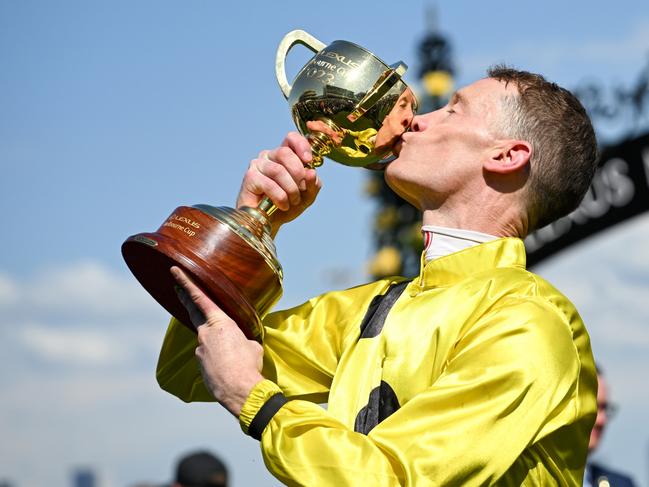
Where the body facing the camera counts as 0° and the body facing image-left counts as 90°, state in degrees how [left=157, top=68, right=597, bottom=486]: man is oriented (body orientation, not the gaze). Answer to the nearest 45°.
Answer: approximately 45°

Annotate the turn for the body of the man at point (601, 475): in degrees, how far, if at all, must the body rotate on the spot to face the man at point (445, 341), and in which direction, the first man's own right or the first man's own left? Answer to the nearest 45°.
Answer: approximately 45° to the first man's own right

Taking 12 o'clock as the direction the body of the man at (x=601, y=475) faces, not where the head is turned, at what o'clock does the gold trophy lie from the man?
The gold trophy is roughly at 2 o'clock from the man.

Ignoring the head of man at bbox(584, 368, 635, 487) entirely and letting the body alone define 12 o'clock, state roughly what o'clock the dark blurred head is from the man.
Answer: The dark blurred head is roughly at 4 o'clock from the man.

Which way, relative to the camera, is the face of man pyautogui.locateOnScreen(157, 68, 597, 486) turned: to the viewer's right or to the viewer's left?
to the viewer's left

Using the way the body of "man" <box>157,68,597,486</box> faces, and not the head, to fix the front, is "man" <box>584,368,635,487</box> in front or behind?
behind
